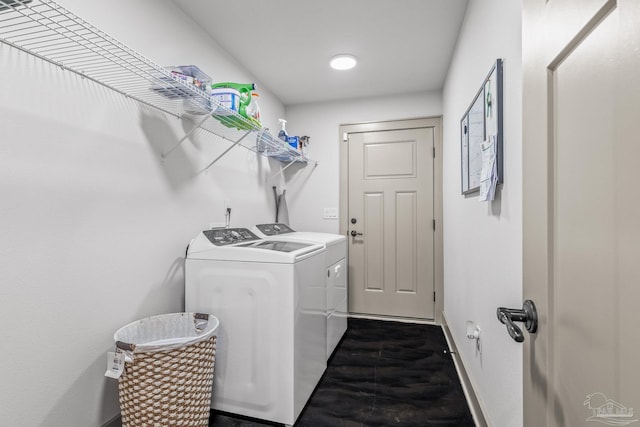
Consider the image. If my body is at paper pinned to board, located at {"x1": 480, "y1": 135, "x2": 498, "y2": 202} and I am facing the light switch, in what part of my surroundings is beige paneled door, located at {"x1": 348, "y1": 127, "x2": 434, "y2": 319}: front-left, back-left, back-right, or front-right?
front-right

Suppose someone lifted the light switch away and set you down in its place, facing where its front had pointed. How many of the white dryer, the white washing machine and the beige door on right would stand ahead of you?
3

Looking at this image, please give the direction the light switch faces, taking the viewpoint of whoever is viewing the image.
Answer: facing the viewer

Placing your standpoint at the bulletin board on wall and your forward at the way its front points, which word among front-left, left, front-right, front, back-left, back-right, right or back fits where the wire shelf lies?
front-left

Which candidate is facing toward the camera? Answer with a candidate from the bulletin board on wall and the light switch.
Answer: the light switch

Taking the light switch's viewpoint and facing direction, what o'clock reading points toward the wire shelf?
The wire shelf is roughly at 1 o'clock from the light switch.

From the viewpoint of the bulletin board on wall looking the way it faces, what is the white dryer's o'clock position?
The white dryer is roughly at 1 o'clock from the bulletin board on wall.

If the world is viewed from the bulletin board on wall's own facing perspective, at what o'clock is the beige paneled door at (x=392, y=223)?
The beige paneled door is roughly at 2 o'clock from the bulletin board on wall.

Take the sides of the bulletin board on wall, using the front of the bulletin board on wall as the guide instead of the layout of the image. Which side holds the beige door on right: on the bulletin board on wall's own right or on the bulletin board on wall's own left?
on the bulletin board on wall's own left

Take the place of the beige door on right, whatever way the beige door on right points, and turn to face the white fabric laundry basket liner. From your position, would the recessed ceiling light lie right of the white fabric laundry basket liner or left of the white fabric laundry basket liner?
right

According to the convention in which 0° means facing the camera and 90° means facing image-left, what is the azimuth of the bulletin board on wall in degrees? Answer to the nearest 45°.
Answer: approximately 90°

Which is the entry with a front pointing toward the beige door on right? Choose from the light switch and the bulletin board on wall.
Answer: the light switch

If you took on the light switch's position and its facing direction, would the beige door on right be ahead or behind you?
ahead

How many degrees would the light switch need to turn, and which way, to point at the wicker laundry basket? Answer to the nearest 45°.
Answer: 0° — it already faces it

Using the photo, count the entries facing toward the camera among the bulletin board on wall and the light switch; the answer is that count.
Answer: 1
